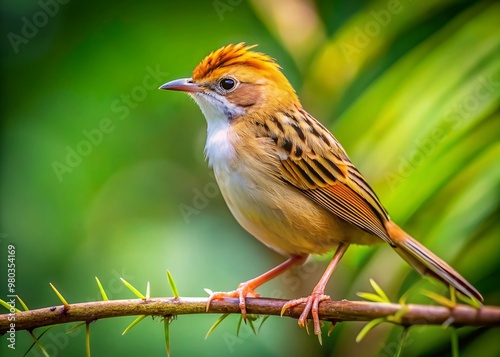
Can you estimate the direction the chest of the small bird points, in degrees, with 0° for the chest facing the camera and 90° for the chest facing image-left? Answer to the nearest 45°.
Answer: approximately 90°
